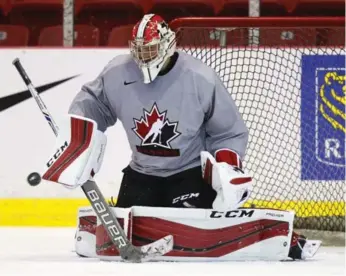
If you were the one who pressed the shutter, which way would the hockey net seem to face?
facing the viewer

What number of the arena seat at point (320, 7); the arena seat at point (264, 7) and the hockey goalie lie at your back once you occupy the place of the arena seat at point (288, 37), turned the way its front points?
2

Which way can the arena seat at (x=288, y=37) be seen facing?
toward the camera

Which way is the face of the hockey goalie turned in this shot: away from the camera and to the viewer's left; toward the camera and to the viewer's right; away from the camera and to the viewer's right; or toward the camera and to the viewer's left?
toward the camera and to the viewer's left

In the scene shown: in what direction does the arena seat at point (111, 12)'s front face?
toward the camera

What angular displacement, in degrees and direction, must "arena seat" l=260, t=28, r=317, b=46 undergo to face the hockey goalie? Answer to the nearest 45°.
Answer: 0° — it already faces them

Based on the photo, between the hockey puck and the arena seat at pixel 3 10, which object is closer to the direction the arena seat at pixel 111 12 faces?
the hockey puck

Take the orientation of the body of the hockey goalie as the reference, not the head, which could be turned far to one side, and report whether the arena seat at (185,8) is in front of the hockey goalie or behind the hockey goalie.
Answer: behind

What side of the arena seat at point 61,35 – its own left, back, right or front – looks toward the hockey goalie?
front

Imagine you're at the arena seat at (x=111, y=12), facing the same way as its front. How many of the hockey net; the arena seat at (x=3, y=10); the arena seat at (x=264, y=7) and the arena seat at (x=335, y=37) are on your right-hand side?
1

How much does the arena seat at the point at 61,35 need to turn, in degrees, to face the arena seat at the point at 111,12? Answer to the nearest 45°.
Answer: approximately 135° to its left

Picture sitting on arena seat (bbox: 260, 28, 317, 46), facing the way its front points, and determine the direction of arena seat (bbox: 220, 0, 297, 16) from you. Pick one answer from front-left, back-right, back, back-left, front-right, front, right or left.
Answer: back

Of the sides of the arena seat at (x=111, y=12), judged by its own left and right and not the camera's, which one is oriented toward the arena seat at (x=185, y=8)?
left
